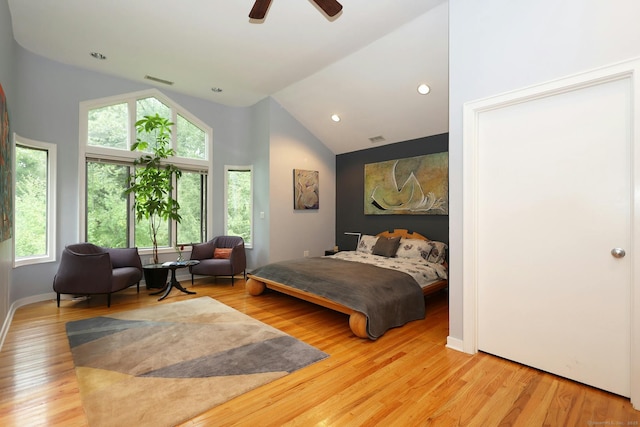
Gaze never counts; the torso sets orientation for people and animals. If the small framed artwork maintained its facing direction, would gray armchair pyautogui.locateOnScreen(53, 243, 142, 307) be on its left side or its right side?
on its right

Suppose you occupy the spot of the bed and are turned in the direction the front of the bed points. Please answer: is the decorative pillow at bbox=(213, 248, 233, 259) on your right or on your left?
on your right

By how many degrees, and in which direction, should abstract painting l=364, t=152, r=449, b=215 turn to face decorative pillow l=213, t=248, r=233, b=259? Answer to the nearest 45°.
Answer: approximately 45° to its right

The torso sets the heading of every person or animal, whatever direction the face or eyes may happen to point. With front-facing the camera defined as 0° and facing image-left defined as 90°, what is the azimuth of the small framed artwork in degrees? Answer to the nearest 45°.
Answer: approximately 315°

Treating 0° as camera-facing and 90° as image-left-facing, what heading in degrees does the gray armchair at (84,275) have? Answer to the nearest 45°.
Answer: approximately 315°

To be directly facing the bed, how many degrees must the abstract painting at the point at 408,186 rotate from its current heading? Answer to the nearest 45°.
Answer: approximately 45° to its left

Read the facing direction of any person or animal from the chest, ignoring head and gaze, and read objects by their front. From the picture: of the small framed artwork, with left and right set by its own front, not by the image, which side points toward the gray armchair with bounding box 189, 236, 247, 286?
right

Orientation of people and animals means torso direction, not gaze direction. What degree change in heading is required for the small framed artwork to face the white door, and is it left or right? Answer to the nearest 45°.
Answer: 0° — it already faces it

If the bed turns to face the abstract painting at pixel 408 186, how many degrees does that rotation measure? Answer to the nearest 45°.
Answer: approximately 180°

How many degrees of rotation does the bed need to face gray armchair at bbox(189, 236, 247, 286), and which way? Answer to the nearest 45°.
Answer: approximately 90° to its right

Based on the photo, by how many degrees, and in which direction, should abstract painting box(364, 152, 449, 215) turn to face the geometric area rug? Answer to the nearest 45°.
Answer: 0° — it already faces it
